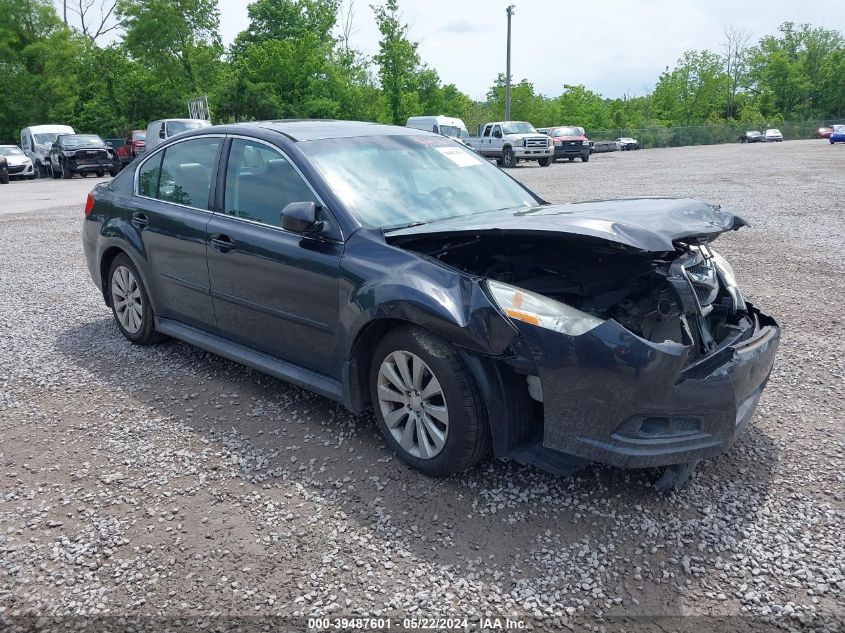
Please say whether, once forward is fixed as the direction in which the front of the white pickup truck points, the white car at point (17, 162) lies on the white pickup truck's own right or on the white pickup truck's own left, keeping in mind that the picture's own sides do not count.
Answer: on the white pickup truck's own right

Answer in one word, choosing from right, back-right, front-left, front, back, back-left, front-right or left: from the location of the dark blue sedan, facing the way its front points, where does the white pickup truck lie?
back-left

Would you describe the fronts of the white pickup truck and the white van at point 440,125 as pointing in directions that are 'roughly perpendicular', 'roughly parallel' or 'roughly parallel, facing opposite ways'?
roughly parallel

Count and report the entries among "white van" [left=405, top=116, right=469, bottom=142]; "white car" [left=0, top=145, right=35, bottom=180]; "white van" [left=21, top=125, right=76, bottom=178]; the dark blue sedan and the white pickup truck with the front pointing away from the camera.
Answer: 0

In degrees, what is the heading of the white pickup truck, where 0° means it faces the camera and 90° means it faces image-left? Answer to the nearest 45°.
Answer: approximately 315°

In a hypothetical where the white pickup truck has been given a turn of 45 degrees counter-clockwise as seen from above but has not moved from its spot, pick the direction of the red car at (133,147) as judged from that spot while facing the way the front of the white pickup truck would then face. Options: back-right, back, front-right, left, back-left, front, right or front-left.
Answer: back

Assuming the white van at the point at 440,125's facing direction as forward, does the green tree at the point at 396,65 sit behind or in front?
behind

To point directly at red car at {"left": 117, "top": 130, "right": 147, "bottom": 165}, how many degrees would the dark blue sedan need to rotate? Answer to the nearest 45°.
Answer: approximately 180°

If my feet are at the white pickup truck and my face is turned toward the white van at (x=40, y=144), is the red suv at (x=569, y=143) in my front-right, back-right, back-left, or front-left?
back-right

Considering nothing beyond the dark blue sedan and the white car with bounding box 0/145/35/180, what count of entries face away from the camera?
0

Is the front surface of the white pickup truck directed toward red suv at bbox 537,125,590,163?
no

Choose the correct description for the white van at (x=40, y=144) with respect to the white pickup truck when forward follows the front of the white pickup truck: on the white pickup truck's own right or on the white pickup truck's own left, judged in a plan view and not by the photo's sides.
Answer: on the white pickup truck's own right

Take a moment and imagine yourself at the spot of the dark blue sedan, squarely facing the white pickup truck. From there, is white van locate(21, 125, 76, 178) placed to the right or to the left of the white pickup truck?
left

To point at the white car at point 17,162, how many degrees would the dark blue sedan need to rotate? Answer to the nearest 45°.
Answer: approximately 180°

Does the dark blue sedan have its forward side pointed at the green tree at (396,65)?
no

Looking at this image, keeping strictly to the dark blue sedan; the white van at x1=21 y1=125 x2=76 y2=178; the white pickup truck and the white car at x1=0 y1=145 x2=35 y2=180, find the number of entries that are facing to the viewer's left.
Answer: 0

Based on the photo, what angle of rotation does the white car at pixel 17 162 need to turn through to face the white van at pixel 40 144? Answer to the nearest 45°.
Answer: approximately 135° to its left

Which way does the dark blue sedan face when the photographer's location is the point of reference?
facing the viewer and to the right of the viewer

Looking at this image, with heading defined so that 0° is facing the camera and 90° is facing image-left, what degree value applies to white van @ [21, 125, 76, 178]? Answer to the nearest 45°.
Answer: approximately 315°
